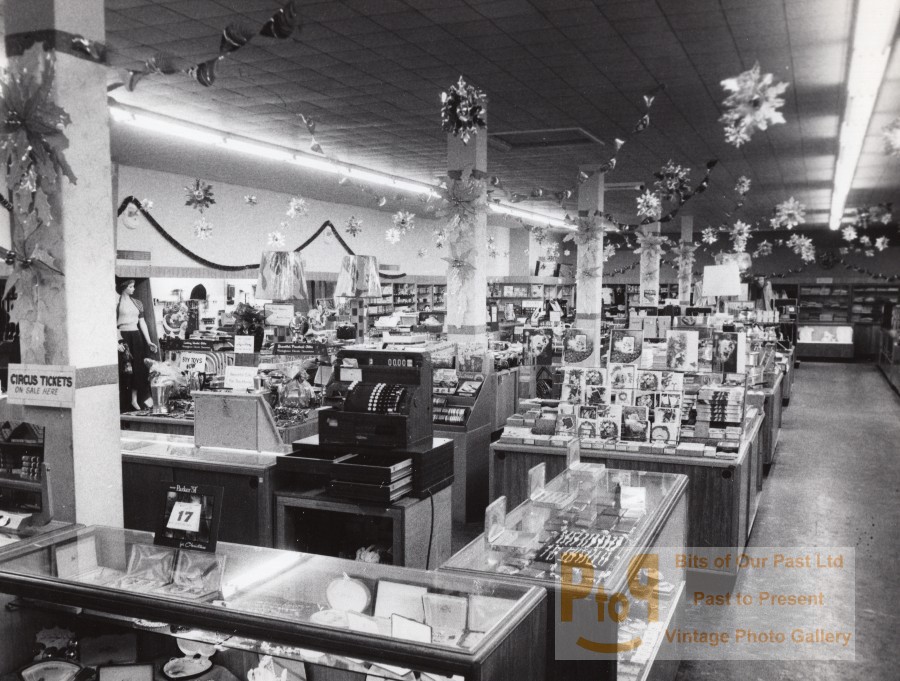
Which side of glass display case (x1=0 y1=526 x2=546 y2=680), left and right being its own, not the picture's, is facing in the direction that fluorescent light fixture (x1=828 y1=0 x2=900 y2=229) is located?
back

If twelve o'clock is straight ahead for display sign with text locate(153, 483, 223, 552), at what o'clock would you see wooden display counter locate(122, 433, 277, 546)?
The wooden display counter is roughly at 6 o'clock from the display sign with text.

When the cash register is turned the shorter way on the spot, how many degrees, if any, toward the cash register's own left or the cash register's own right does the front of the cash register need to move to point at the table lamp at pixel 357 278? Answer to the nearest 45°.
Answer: approximately 135° to the cash register's own right

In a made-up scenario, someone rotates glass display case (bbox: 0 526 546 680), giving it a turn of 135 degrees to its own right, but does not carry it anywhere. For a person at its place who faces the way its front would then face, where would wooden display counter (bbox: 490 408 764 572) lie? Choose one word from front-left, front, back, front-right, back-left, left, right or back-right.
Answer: front-right

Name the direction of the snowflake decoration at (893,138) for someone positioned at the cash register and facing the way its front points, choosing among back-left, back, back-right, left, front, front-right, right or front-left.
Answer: back-left

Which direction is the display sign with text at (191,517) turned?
toward the camera

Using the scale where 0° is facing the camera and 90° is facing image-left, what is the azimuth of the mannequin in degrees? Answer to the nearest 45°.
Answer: approximately 315°

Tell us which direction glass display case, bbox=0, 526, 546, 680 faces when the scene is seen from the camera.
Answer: facing the viewer and to the left of the viewer

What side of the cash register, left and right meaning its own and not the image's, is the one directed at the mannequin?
right

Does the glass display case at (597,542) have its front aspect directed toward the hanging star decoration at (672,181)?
no

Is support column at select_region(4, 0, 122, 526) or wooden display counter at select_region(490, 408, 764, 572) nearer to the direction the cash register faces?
the support column

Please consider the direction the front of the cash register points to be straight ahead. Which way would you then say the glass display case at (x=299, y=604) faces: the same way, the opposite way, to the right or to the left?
the same way

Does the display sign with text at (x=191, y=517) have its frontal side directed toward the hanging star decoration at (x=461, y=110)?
no

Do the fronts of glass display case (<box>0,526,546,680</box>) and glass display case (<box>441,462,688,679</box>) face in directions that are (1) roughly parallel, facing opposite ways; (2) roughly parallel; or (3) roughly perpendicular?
roughly perpendicular

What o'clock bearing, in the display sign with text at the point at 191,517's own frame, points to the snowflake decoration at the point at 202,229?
The snowflake decoration is roughly at 6 o'clock from the display sign with text.

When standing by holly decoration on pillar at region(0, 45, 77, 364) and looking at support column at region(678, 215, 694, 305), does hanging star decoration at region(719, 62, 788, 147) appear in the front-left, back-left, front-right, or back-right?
front-right

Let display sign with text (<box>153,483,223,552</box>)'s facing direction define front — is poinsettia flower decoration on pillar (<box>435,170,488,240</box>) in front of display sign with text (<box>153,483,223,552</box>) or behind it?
behind

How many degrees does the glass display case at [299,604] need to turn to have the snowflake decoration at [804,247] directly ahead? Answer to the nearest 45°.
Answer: approximately 180°

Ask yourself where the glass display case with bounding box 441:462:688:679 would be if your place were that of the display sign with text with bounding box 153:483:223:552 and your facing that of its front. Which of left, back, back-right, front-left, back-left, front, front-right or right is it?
left

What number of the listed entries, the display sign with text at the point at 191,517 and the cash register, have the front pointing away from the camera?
0
